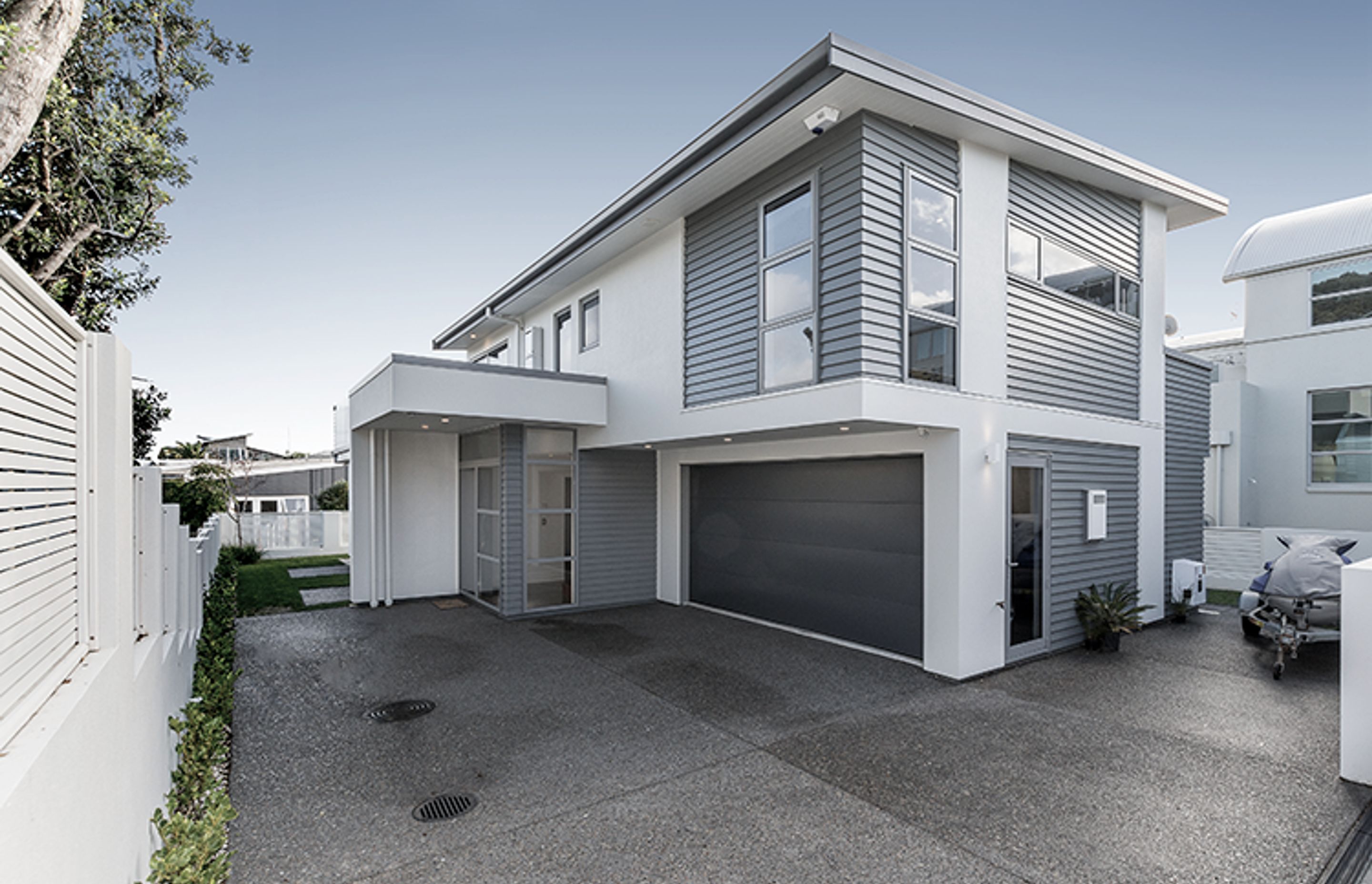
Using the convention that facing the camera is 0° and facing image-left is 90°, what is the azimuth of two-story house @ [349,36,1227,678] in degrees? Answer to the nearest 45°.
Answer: approximately 45°

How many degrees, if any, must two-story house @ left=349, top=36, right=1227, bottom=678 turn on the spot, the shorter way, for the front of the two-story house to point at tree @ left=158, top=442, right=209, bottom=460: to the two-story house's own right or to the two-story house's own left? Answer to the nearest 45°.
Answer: approximately 90° to the two-story house's own right

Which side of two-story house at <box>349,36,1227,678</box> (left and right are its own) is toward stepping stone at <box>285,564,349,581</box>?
right

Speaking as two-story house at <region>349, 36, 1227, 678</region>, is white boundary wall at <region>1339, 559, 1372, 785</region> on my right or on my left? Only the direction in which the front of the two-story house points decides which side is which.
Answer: on my left

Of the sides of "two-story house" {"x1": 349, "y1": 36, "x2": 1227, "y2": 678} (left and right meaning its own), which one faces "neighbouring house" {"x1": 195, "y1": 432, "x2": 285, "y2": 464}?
right
